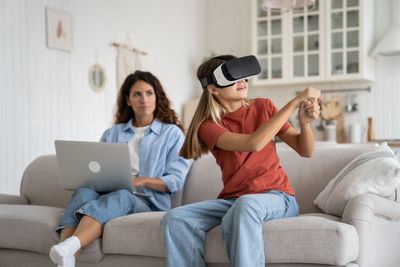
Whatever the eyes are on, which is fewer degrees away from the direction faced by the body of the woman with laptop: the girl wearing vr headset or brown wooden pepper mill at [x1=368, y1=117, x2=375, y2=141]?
the girl wearing vr headset

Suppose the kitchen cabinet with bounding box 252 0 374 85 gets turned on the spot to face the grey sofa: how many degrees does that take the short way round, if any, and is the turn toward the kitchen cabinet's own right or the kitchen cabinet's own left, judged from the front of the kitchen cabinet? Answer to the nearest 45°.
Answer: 0° — it already faces it

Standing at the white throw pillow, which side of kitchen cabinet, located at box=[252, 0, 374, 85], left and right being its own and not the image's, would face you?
front

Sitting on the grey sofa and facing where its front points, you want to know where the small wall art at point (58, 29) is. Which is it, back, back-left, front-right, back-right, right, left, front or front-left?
back-right

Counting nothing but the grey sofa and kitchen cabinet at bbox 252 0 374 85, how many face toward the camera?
2

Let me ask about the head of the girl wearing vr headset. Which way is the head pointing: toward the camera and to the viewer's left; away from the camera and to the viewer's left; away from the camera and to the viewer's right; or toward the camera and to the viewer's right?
toward the camera and to the viewer's right

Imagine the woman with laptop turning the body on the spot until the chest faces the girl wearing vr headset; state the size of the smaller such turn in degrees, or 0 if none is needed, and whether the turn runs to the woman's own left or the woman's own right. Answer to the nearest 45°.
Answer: approximately 90° to the woman's own left

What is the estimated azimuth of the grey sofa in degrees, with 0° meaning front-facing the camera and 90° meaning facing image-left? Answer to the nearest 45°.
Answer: approximately 0°

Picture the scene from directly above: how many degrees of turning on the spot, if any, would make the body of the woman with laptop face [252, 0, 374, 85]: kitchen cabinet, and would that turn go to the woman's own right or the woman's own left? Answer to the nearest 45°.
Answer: approximately 180°

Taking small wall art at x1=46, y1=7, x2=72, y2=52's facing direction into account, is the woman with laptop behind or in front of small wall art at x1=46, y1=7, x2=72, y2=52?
in front

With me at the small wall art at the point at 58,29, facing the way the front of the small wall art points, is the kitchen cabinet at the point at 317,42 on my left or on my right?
on my left

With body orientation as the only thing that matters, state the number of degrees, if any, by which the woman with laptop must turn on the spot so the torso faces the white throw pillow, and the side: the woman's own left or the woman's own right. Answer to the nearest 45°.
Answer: approximately 90° to the woman's own left

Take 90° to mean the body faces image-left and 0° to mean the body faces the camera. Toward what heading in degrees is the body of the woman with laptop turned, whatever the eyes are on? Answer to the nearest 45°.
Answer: approximately 45°
